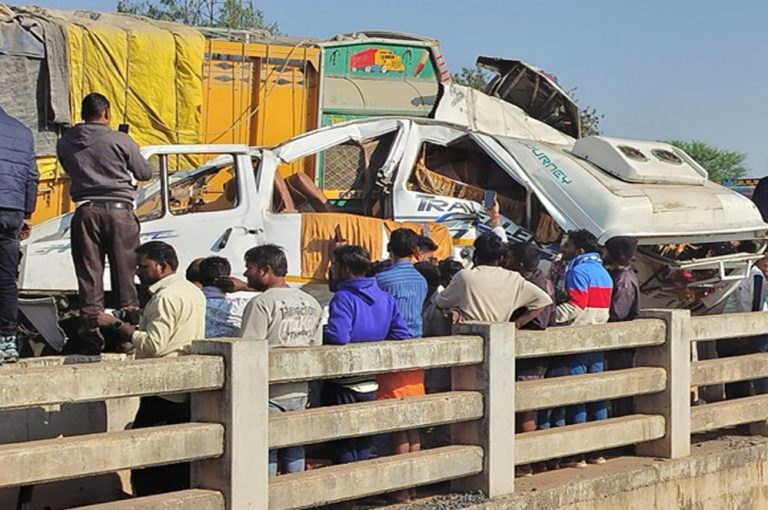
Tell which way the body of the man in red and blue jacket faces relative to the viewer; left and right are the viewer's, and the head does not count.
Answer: facing away from the viewer and to the left of the viewer

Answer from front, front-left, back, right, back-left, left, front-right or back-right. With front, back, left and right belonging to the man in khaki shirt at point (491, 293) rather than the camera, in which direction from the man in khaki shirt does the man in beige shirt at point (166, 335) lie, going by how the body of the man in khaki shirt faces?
back-left

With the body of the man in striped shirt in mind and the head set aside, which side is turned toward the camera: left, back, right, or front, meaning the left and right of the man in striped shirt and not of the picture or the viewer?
back

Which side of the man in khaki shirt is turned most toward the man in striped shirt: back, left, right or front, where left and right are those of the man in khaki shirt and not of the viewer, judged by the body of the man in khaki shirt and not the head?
left

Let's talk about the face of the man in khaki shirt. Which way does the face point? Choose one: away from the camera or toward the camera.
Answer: away from the camera

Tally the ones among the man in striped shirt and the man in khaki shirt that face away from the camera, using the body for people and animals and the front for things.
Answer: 2

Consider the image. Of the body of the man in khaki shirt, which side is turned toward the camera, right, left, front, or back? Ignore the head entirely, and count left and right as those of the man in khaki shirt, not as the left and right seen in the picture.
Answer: back

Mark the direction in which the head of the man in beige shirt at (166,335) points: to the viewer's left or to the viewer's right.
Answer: to the viewer's left
